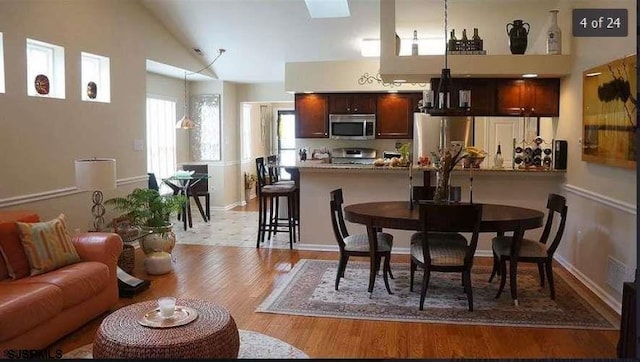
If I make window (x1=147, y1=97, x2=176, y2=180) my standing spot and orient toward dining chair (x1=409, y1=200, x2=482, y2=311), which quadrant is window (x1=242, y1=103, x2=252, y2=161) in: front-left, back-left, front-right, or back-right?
back-left

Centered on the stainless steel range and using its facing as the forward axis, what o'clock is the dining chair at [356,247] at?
The dining chair is roughly at 12 o'clock from the stainless steel range.

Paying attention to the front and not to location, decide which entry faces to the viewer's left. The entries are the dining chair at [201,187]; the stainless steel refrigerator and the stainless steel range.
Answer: the dining chair

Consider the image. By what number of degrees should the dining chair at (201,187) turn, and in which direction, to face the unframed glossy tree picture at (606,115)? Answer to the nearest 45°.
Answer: approximately 45° to its left

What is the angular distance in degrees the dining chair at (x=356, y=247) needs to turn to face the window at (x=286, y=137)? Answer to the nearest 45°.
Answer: approximately 90° to its left

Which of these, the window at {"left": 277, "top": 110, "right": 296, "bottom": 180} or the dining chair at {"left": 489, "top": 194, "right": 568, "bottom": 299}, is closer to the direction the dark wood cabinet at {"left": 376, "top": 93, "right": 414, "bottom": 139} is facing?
the dining chair

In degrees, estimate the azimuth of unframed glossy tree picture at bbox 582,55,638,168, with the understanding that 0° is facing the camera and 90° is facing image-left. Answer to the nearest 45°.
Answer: approximately 45°

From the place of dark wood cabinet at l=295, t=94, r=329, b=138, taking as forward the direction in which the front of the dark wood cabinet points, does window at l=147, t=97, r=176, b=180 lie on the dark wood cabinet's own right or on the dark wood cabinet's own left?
on the dark wood cabinet's own right

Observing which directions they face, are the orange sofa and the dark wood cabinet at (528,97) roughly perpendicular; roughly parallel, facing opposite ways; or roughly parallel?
roughly perpendicular

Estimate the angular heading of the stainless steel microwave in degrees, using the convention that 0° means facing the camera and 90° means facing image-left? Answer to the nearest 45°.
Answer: approximately 0°

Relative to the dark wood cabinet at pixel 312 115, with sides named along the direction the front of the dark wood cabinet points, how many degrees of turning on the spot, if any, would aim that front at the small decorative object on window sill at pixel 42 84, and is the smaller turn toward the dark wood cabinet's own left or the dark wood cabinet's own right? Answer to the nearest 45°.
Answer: approximately 45° to the dark wood cabinet's own right

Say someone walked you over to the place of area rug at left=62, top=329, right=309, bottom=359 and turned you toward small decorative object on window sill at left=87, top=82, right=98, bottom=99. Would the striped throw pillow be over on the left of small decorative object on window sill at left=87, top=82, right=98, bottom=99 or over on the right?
left

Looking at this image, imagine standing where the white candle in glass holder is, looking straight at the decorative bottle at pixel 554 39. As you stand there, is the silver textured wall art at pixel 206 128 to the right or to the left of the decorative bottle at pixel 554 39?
left
